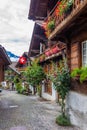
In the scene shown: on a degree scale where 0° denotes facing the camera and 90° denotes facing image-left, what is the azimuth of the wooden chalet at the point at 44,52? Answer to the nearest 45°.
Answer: approximately 45°

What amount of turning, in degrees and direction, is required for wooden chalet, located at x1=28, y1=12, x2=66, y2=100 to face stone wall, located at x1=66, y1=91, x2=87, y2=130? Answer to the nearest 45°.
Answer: approximately 45° to its left

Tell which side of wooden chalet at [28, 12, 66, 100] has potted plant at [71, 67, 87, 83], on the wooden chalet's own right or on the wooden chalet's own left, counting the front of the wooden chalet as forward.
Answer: on the wooden chalet's own left

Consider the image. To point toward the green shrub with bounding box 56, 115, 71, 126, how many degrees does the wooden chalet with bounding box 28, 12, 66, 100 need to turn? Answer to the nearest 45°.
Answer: approximately 45° to its left

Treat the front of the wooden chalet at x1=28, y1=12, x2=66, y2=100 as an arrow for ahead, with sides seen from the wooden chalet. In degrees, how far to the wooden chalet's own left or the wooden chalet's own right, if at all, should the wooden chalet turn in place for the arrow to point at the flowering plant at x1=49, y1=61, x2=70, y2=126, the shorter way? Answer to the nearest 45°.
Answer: approximately 45° to the wooden chalet's own left

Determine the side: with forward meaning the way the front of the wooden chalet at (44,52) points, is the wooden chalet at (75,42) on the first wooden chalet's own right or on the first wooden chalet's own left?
on the first wooden chalet's own left
